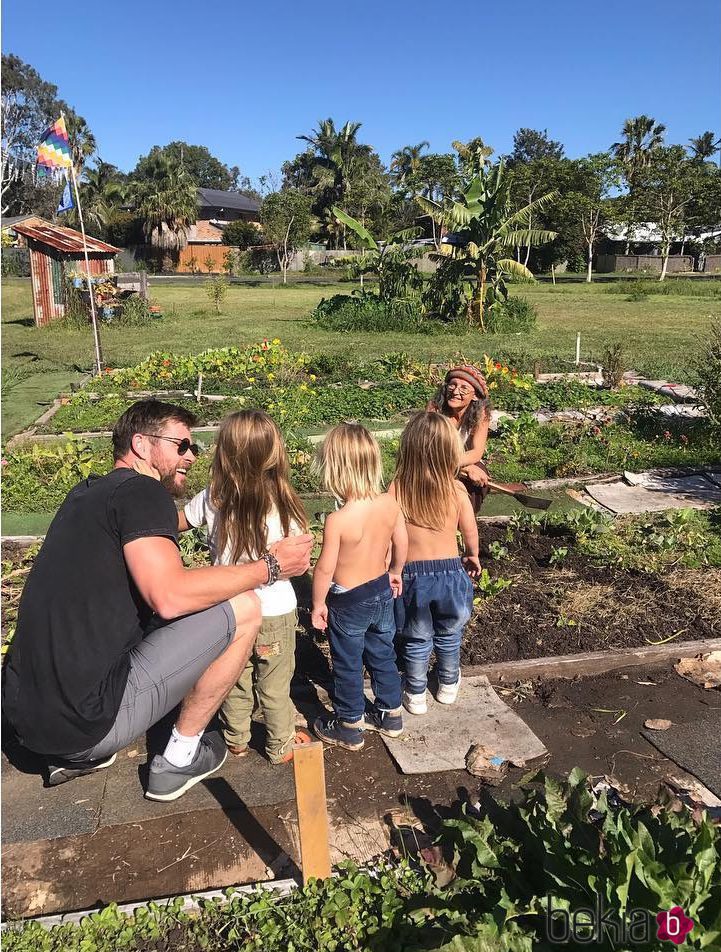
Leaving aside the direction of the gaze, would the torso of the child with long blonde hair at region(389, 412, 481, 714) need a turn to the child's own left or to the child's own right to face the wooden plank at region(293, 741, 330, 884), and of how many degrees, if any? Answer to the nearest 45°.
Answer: approximately 180°

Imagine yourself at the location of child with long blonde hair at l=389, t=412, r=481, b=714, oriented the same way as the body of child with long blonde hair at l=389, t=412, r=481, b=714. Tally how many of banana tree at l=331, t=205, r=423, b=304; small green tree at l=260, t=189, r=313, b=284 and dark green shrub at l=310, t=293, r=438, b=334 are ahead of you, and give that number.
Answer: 3

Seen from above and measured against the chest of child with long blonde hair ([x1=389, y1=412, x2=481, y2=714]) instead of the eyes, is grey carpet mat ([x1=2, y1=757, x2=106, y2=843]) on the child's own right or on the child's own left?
on the child's own left

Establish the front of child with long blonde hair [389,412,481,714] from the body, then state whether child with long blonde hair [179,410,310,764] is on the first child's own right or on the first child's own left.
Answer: on the first child's own left

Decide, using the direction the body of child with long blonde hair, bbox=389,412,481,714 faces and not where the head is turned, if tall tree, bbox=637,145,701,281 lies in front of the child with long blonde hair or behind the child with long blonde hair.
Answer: in front

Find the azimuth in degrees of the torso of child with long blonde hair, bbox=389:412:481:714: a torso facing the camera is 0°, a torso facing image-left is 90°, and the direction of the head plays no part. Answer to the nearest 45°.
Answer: approximately 180°

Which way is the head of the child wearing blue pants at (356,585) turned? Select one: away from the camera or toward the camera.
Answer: away from the camera

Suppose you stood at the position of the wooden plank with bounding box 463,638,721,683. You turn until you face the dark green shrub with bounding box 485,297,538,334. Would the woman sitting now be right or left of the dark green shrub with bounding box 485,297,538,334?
left

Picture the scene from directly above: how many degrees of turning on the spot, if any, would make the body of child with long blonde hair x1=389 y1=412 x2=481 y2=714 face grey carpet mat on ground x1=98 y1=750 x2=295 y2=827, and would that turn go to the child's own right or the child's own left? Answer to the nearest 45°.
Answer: approximately 135° to the child's own left

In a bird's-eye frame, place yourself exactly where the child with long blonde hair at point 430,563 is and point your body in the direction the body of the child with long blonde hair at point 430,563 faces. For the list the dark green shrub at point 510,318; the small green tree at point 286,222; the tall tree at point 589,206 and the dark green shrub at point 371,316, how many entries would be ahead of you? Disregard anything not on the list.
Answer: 4

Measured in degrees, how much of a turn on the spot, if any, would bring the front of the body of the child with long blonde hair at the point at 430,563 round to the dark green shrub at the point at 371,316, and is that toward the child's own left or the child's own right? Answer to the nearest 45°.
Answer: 0° — they already face it

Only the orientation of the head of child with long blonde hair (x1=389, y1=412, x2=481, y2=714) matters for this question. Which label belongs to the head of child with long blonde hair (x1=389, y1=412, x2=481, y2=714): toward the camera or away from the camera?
away from the camera

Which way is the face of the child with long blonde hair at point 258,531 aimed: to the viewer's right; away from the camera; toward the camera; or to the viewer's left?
away from the camera

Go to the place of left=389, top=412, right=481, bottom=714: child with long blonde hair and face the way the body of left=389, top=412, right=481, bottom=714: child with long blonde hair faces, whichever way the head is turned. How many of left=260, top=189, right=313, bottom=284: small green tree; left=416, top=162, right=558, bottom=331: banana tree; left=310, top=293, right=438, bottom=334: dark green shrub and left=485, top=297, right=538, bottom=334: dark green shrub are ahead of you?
4

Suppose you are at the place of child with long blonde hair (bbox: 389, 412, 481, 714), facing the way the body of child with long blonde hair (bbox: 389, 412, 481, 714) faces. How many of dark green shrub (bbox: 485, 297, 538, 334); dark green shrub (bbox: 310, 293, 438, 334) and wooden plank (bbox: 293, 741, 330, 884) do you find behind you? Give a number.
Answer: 1

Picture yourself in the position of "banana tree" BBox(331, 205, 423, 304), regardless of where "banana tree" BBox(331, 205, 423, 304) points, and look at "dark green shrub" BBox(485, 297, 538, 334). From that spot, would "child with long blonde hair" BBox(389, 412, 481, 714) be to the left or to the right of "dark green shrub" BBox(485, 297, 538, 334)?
right

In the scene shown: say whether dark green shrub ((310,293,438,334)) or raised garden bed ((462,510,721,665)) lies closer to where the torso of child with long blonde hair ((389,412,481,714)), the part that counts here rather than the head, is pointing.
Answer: the dark green shrub
